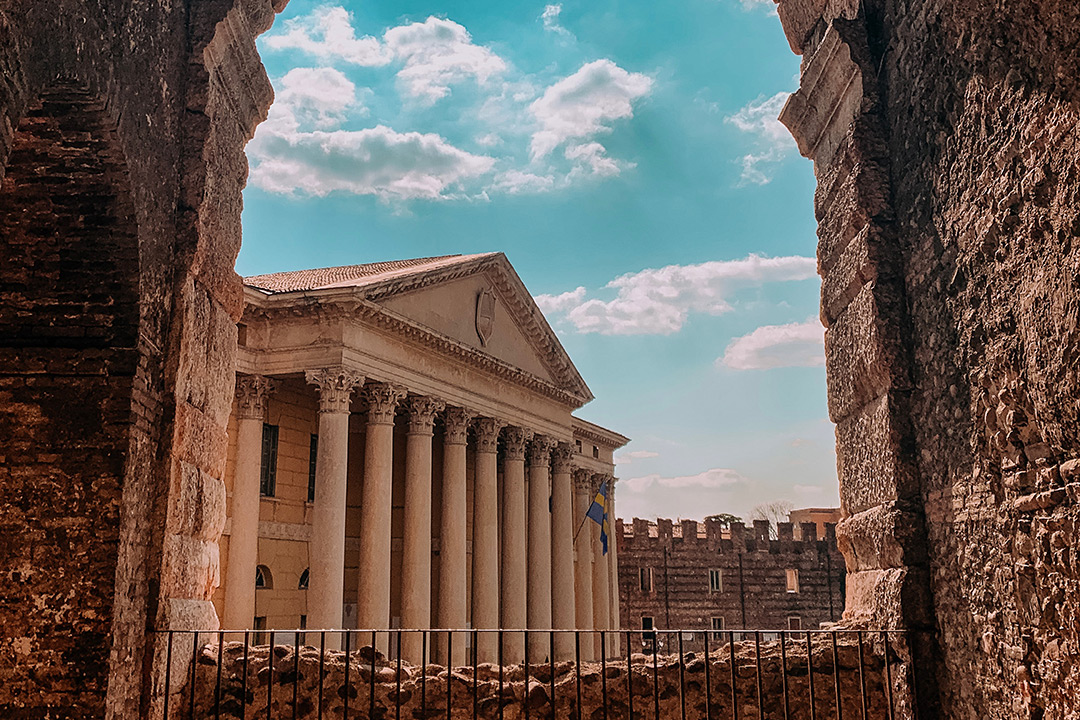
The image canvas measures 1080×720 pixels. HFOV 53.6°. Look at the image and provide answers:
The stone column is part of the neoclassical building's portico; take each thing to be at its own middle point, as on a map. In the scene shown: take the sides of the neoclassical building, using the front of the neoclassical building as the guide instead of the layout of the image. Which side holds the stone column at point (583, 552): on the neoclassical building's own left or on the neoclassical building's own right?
on the neoclassical building's own left

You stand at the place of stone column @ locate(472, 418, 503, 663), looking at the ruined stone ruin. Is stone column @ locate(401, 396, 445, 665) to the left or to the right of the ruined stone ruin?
right

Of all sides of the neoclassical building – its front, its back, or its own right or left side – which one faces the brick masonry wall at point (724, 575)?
left

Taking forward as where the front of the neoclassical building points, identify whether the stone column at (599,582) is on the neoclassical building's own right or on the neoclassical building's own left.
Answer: on the neoclassical building's own left

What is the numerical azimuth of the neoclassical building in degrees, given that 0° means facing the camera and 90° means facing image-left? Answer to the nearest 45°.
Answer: approximately 315°

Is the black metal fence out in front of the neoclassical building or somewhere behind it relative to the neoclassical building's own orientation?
in front

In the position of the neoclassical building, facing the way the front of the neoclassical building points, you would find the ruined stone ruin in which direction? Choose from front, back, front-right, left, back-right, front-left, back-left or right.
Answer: front-right
